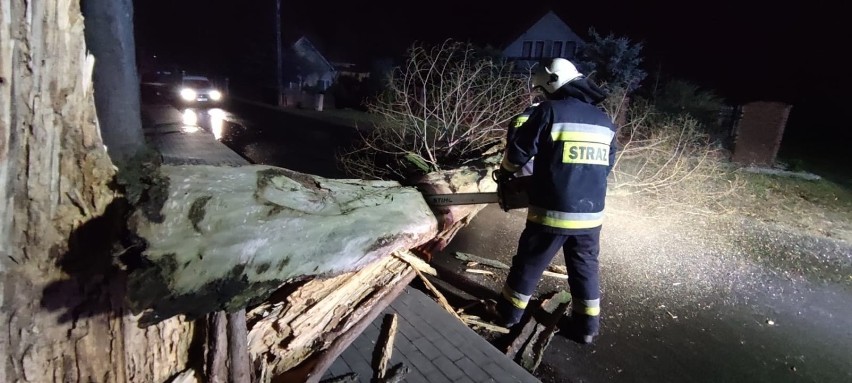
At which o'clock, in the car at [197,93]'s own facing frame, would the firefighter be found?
The firefighter is roughly at 12 o'clock from the car.

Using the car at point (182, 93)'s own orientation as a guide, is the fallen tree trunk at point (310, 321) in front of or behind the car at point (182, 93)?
in front

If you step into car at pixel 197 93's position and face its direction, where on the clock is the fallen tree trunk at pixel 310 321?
The fallen tree trunk is roughly at 12 o'clock from the car.

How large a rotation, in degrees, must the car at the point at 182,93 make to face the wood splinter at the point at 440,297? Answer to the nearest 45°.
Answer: approximately 45° to its right

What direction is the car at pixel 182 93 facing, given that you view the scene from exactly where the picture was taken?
facing the viewer and to the right of the viewer

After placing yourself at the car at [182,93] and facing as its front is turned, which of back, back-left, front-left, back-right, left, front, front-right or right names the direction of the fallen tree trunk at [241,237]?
front-right

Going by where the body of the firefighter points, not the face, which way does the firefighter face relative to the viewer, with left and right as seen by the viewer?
facing away from the viewer and to the left of the viewer

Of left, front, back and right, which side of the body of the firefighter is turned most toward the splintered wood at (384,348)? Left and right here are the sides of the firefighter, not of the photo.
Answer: left

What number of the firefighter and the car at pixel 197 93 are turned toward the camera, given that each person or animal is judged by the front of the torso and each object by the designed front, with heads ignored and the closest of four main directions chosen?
1

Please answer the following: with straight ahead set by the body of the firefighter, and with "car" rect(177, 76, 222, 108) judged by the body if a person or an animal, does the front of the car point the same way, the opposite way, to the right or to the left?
the opposite way

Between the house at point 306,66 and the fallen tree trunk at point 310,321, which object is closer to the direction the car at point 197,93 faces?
the fallen tree trunk

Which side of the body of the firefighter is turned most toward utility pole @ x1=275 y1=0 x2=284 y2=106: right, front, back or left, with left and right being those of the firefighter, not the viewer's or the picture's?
front

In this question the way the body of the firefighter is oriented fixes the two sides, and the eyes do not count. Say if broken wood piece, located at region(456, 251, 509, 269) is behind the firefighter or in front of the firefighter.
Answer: in front

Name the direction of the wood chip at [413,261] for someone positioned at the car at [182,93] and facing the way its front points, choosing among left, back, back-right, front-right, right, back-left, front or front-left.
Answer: front-right

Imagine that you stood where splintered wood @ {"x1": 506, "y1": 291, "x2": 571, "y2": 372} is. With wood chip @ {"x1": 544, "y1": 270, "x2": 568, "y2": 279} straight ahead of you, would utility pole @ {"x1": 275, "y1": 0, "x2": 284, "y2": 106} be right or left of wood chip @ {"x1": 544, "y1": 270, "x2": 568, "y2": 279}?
left

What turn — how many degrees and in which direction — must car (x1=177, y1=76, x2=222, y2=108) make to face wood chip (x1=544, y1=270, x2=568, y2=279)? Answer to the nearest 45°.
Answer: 0° — it already faces it
